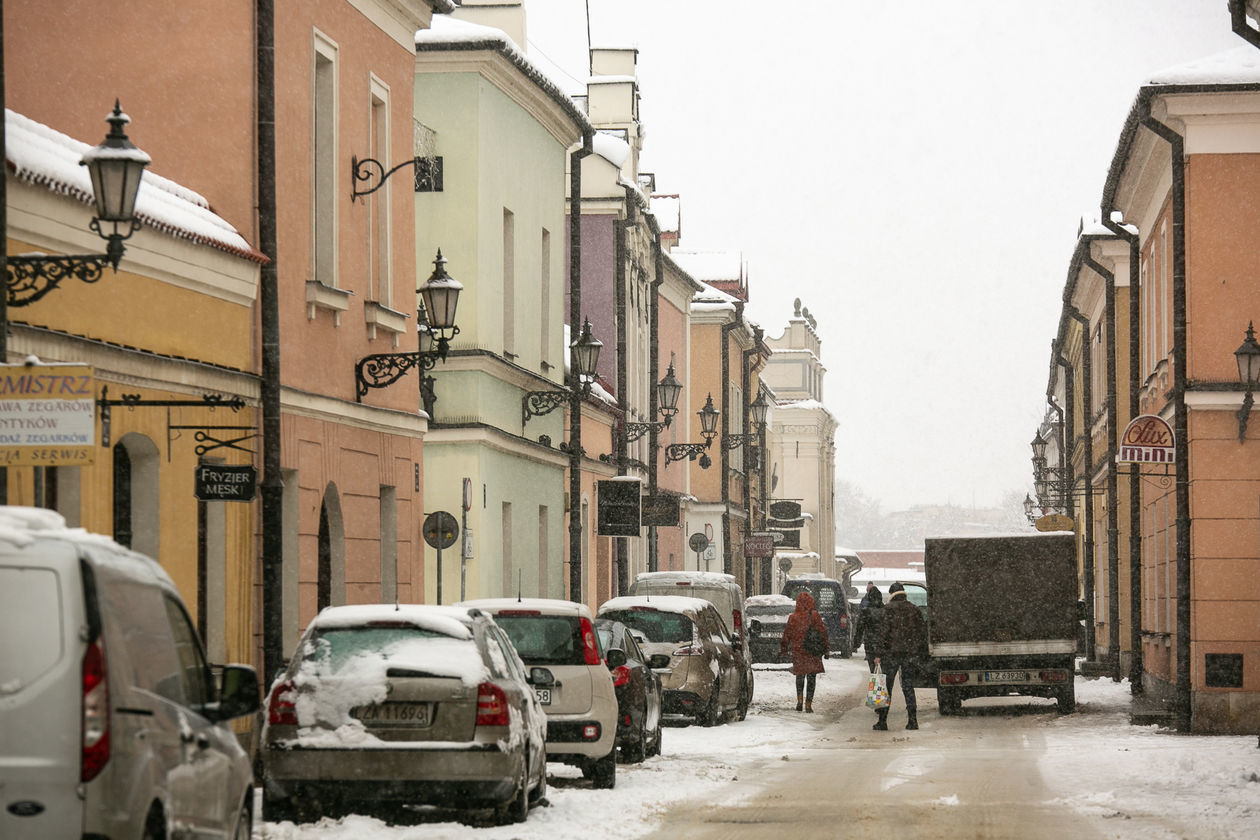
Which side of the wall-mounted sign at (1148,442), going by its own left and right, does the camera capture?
front

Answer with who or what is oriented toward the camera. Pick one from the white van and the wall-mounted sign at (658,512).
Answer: the wall-mounted sign

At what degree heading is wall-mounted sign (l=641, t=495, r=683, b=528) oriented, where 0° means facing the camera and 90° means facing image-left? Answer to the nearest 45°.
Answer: approximately 0°

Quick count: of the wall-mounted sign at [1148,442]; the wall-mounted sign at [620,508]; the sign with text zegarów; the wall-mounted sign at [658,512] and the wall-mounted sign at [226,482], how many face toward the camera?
5

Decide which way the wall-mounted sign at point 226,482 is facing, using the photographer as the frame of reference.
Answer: facing the viewer

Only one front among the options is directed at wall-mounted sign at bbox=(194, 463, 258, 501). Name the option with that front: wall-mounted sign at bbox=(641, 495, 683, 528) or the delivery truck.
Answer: wall-mounted sign at bbox=(641, 495, 683, 528)

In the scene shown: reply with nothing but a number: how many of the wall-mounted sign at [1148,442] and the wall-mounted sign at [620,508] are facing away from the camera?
0

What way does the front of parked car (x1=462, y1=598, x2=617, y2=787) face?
away from the camera

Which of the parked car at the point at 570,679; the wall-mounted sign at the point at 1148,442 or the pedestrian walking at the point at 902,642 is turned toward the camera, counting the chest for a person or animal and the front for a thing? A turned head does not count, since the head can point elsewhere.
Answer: the wall-mounted sign

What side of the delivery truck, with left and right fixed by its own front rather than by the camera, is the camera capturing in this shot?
back

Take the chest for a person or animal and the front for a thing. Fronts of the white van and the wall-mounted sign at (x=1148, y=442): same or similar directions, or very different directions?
very different directions

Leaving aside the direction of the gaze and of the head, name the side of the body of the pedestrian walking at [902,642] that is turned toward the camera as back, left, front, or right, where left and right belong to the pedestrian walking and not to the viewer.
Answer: back

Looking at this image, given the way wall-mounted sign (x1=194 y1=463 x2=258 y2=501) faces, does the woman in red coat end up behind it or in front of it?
behind

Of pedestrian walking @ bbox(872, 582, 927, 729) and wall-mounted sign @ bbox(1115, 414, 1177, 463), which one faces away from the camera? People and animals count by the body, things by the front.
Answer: the pedestrian walking

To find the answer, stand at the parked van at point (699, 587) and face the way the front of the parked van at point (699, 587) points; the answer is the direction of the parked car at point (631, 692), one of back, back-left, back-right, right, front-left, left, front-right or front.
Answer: back

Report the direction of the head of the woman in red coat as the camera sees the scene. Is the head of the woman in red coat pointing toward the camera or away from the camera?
away from the camera

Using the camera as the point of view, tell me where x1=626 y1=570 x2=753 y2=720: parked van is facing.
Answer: facing away from the viewer

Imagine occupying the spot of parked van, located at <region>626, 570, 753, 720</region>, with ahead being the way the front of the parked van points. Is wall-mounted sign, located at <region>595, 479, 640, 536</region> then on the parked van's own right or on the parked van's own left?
on the parked van's own left
